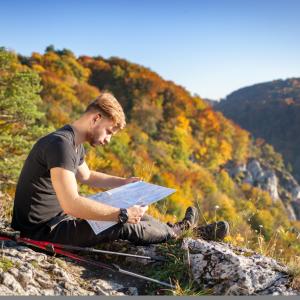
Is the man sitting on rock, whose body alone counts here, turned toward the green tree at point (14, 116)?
no

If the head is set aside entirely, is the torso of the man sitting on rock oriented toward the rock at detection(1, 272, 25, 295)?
no

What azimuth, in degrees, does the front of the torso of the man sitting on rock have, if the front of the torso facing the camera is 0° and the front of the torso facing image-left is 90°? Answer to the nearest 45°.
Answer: approximately 270°
